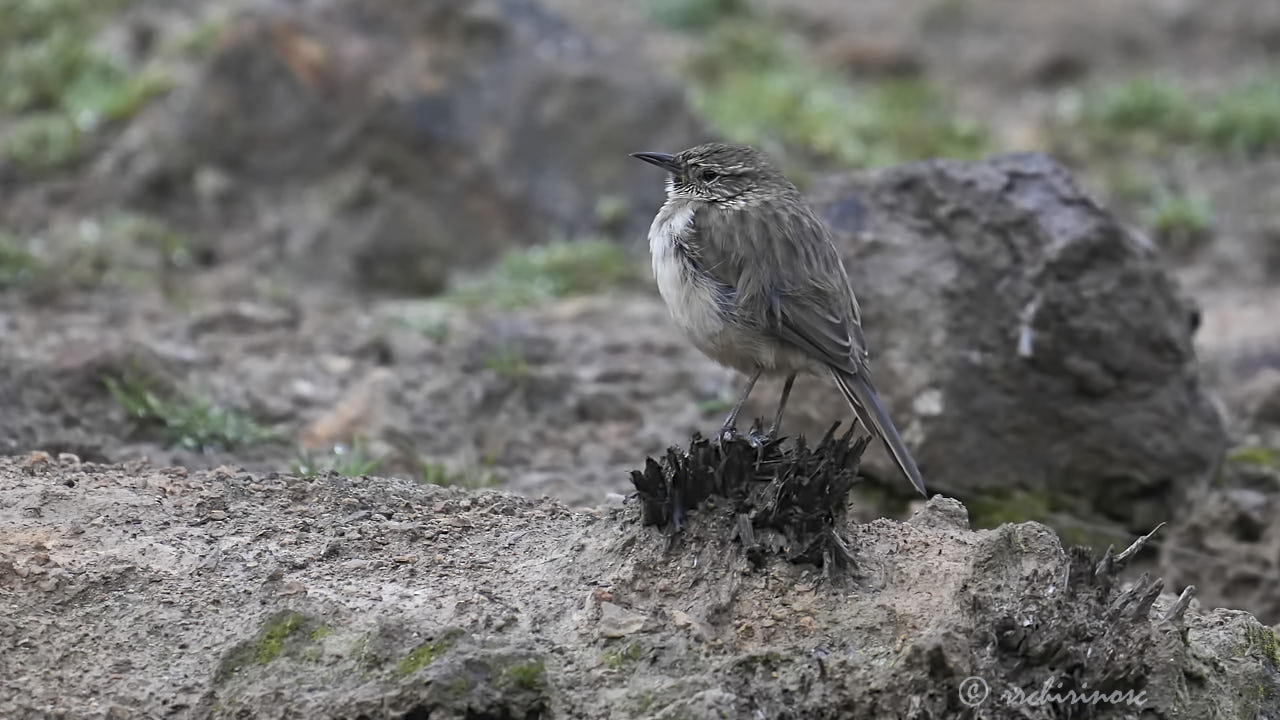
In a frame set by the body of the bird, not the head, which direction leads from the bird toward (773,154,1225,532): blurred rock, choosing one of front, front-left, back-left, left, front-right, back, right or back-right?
back-right

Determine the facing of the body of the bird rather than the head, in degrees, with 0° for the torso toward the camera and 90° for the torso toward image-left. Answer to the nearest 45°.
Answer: approximately 90°

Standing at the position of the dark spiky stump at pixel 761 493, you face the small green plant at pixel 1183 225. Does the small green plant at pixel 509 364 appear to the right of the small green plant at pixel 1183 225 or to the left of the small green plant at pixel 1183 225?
left

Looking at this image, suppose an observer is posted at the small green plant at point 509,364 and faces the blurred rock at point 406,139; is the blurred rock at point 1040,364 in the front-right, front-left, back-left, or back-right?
back-right

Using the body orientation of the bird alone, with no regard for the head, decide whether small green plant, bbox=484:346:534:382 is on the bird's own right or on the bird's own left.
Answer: on the bird's own right

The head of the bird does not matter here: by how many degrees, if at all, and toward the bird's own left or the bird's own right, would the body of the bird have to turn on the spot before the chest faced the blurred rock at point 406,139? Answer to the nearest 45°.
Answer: approximately 45° to the bird's own right

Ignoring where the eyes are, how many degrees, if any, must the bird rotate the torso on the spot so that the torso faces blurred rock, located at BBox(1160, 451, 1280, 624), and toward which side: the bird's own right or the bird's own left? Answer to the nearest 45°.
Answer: approximately 135° to the bird's own right

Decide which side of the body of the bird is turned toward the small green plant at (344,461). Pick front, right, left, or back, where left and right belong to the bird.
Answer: front

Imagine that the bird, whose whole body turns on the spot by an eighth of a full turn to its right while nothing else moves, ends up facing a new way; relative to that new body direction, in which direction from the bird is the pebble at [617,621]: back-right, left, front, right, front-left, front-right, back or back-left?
back-left

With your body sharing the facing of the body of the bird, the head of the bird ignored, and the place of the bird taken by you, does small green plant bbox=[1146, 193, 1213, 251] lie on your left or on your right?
on your right
